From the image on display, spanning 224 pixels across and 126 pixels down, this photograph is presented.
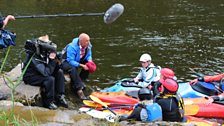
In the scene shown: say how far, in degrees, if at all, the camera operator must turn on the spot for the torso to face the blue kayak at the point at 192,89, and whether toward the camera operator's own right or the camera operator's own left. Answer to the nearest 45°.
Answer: approximately 45° to the camera operator's own left

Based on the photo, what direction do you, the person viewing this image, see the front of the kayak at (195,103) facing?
facing to the left of the viewer

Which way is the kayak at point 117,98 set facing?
to the viewer's left

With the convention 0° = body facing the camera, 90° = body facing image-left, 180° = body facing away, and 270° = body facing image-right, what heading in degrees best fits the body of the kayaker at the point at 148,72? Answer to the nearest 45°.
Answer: approximately 45°
